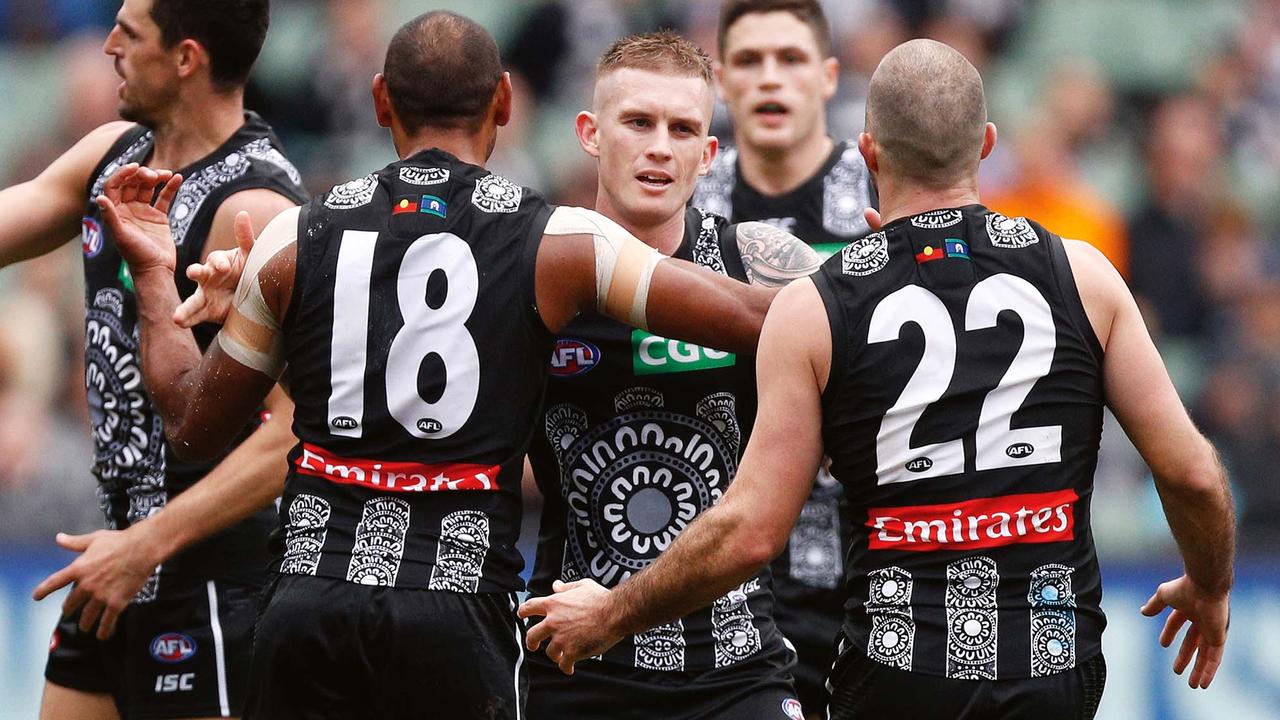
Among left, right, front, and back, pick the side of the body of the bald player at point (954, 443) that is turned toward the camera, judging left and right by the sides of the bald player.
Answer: back

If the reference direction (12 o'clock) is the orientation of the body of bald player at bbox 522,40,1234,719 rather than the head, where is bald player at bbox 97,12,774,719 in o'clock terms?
bald player at bbox 97,12,774,719 is roughly at 9 o'clock from bald player at bbox 522,40,1234,719.

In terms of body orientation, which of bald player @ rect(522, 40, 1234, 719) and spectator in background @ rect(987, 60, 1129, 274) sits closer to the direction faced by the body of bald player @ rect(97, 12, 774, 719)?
the spectator in background

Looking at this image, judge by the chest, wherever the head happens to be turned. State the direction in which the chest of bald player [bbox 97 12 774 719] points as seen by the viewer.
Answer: away from the camera

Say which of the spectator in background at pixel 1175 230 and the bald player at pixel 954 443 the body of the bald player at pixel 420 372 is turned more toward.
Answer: the spectator in background

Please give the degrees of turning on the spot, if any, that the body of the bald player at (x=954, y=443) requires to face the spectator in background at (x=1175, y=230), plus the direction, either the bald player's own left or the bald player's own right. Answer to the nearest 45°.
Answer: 0° — they already face them

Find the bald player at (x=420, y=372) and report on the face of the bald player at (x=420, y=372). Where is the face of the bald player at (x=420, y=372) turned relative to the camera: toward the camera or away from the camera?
away from the camera

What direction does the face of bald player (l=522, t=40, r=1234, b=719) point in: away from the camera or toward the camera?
away from the camera

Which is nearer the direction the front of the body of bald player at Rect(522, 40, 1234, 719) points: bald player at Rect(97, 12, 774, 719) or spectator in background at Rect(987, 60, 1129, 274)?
the spectator in background

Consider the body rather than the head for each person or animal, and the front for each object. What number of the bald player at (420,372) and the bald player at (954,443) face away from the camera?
2
